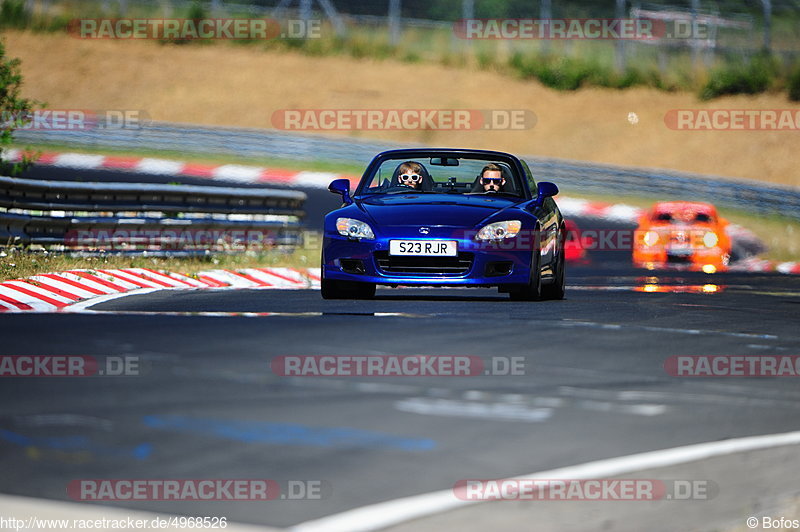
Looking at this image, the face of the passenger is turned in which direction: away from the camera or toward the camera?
toward the camera

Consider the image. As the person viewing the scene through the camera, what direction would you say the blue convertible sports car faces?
facing the viewer

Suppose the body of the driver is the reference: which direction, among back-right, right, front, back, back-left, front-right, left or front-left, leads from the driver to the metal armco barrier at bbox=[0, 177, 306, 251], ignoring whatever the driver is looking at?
back-right

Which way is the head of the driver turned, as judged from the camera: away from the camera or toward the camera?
toward the camera

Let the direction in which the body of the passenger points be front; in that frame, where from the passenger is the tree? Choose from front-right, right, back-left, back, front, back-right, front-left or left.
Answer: back-right

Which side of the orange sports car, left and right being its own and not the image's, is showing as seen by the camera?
front

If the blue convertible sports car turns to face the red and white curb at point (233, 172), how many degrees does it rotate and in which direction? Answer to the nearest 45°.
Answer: approximately 180°

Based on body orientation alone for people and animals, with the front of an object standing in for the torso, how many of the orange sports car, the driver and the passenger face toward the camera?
3

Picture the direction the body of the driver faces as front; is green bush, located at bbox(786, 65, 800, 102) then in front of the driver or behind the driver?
behind

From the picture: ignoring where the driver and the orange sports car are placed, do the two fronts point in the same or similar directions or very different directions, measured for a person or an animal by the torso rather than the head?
same or similar directions

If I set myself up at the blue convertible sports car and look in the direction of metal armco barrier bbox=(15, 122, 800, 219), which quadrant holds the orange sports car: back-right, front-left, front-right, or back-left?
front-right

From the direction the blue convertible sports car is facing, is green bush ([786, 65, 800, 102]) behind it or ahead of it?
behind

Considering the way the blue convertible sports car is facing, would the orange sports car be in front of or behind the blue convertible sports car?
behind

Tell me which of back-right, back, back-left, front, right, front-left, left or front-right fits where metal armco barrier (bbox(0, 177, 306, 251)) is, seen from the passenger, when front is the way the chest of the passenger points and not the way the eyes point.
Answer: back-right
